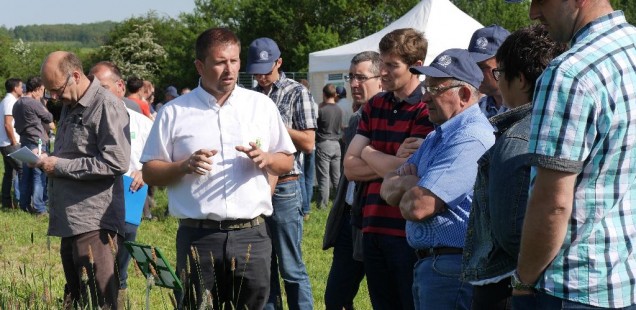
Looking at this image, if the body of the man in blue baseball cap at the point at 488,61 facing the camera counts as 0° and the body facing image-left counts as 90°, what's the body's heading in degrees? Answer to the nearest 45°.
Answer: approximately 45°

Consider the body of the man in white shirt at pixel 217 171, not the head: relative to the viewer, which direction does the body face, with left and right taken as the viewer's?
facing the viewer

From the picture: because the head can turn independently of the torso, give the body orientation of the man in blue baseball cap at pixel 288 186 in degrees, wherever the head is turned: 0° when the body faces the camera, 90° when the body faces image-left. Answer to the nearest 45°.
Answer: approximately 45°

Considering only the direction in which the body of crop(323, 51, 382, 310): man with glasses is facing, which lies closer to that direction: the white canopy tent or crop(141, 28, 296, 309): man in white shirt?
the man in white shirt

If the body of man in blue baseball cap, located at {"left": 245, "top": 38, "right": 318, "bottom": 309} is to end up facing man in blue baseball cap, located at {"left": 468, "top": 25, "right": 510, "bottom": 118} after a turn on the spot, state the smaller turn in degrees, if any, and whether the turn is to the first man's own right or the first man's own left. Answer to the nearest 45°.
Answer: approximately 90° to the first man's own left

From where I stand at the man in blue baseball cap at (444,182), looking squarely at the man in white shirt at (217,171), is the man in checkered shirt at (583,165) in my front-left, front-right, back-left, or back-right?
back-left

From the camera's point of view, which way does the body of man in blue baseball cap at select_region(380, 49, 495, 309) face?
to the viewer's left

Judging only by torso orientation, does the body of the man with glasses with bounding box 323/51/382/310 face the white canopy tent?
no

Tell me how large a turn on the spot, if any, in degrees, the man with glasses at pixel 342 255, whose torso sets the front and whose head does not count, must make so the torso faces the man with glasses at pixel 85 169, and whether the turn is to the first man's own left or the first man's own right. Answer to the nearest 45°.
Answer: approximately 45° to the first man's own right

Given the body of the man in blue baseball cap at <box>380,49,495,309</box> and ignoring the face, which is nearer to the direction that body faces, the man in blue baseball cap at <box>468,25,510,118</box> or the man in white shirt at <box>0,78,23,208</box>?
the man in white shirt

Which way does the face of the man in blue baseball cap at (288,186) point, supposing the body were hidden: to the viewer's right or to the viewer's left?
to the viewer's left

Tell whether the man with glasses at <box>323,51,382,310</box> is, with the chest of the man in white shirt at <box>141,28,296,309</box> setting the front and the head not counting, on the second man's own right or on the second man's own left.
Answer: on the second man's own left

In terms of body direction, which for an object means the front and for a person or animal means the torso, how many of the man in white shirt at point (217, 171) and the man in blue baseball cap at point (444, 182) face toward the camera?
1

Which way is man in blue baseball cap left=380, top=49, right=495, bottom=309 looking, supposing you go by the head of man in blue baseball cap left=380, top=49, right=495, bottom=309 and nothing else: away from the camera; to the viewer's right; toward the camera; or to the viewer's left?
to the viewer's left

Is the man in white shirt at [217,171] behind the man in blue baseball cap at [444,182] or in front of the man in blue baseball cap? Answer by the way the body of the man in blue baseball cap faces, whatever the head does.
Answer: in front
